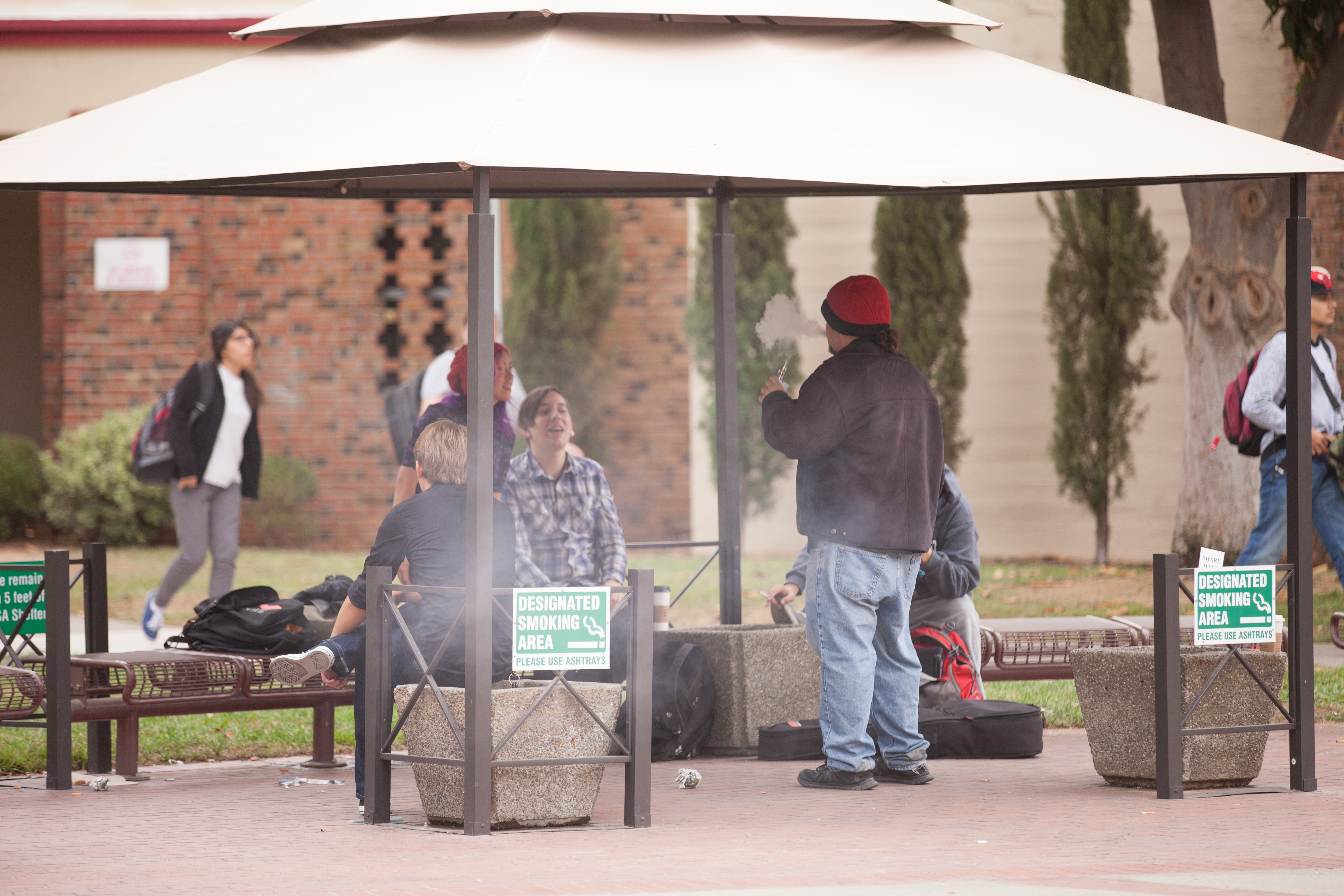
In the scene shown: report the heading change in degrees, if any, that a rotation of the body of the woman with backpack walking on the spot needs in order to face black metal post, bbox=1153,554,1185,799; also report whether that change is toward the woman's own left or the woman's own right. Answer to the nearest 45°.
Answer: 0° — they already face it

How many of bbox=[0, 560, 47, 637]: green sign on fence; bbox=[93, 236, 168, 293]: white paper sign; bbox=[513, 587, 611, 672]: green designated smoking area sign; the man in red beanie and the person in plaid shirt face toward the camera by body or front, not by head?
4

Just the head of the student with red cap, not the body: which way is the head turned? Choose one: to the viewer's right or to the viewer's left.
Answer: to the viewer's right

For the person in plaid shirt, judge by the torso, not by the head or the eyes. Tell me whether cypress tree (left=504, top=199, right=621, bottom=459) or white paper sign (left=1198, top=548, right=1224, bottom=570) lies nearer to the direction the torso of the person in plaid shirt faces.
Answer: the white paper sign

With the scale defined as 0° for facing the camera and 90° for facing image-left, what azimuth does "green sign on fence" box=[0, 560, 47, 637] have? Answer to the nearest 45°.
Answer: approximately 0°

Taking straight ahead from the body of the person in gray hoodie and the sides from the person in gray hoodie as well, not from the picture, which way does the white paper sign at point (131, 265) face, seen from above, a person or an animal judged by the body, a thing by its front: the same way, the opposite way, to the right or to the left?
to the left

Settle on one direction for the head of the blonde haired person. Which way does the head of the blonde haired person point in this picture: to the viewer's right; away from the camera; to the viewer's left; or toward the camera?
away from the camera

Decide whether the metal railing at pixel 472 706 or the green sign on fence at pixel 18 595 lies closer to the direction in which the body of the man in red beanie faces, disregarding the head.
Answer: the green sign on fence

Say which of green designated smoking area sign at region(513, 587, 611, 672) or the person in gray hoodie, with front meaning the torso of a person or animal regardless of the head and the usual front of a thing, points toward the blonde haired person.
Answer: the person in gray hoodie
